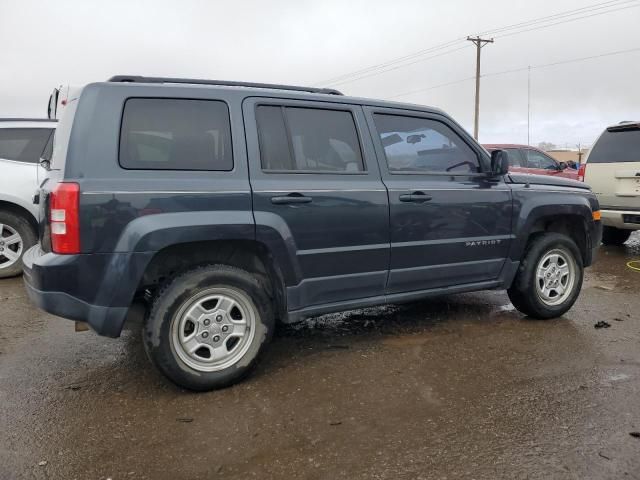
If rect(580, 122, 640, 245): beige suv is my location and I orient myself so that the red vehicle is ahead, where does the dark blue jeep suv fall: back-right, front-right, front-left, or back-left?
back-left

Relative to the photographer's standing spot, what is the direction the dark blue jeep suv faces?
facing away from the viewer and to the right of the viewer

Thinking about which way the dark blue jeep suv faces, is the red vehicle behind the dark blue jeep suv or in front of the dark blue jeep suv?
in front

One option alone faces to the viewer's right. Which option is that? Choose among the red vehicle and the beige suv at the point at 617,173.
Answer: the red vehicle

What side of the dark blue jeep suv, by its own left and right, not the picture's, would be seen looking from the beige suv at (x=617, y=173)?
front

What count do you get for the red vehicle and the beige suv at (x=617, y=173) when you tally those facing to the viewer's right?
1

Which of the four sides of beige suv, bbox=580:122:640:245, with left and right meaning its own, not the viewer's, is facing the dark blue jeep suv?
back

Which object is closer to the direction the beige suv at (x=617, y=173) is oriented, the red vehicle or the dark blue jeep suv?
the red vehicle

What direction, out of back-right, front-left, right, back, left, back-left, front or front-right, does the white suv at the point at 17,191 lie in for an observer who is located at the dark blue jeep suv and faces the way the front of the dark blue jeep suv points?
left

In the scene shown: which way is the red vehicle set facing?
to the viewer's right

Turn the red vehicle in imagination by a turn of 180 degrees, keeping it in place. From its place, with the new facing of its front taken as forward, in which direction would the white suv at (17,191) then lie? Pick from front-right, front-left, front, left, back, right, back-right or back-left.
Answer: front-left

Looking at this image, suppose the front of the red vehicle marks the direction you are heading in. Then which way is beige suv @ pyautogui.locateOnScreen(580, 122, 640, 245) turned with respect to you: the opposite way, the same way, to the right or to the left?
to the left

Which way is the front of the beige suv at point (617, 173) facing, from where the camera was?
facing away from the viewer
